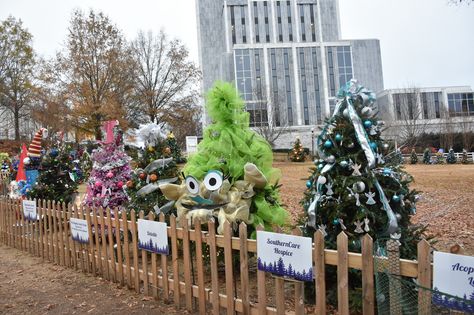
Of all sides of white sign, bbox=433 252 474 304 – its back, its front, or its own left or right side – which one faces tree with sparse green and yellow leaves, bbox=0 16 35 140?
right

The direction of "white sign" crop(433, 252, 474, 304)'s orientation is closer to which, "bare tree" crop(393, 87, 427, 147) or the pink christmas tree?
the pink christmas tree

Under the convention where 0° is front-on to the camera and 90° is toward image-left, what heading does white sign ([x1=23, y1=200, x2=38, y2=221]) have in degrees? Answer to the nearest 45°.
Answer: approximately 45°

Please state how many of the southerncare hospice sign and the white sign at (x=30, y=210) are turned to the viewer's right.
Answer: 0

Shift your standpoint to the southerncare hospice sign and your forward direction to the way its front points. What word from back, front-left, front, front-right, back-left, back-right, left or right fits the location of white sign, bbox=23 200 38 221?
right

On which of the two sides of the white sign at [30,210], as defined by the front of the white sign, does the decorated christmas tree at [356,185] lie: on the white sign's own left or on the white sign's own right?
on the white sign's own left

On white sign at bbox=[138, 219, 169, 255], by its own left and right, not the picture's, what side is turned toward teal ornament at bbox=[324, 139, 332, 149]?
left

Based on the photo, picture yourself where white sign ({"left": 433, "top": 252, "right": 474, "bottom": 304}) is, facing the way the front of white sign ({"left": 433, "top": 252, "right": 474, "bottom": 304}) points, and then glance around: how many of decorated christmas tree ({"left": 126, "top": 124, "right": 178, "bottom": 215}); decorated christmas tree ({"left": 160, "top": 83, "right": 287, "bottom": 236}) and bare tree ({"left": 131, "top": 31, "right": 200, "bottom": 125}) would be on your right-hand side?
3

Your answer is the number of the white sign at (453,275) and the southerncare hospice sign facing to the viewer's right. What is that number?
0

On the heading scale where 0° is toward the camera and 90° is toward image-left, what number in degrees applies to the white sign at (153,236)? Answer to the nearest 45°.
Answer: approximately 45°

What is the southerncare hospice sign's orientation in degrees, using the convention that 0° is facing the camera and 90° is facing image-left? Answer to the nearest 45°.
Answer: approximately 45°

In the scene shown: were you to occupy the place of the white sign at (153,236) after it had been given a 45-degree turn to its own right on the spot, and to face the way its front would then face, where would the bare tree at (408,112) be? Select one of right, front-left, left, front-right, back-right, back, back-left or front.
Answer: back-right

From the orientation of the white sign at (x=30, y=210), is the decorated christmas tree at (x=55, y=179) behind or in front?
behind

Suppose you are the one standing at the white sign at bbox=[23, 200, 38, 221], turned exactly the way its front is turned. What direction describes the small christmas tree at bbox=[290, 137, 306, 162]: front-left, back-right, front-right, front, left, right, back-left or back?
back
